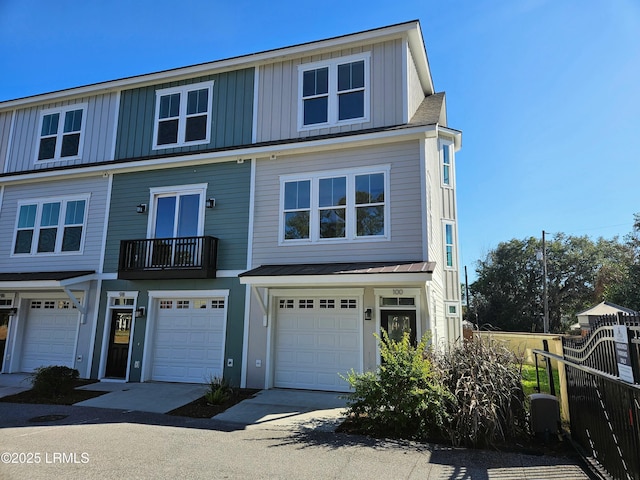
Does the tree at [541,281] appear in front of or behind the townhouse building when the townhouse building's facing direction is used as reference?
behind

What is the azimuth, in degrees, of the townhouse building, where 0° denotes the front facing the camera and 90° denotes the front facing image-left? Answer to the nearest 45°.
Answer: approximately 45°

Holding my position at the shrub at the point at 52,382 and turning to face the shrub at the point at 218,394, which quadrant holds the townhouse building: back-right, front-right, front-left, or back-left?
front-left

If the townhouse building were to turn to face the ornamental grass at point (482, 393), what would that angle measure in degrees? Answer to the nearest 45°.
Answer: approximately 90° to its left
